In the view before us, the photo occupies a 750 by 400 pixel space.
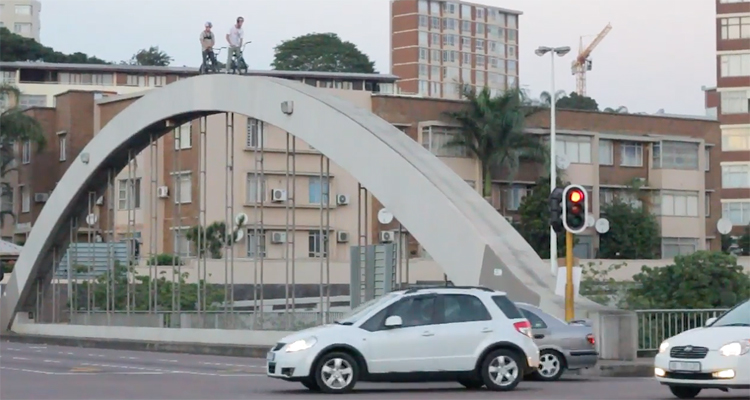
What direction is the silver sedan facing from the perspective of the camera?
to the viewer's left

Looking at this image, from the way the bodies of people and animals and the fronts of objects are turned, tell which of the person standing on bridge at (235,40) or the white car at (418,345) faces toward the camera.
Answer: the person standing on bridge

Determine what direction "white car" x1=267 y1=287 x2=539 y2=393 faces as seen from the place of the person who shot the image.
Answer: facing to the left of the viewer

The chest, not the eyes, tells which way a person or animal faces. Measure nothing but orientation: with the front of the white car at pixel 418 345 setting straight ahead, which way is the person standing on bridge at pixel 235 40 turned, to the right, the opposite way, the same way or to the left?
to the left

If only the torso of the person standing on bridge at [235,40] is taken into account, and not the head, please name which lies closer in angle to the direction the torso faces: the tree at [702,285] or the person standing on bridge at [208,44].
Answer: the tree

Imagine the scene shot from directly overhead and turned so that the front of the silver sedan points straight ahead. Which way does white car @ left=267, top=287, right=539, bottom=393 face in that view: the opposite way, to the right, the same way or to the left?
the same way

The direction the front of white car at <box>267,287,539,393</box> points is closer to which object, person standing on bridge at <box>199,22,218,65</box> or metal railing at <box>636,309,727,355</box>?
the person standing on bridge

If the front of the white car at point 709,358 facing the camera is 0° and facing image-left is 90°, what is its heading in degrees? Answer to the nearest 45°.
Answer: approximately 45°

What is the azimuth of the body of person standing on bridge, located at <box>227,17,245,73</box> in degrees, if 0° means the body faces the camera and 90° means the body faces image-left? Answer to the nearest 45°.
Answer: approximately 0°

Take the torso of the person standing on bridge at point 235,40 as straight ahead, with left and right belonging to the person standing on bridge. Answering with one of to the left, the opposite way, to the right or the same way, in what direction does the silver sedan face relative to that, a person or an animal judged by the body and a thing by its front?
to the right

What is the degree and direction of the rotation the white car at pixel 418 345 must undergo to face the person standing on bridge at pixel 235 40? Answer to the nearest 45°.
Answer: approximately 90° to its right

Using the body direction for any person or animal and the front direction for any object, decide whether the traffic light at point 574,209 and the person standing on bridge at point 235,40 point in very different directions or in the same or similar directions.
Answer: same or similar directions
